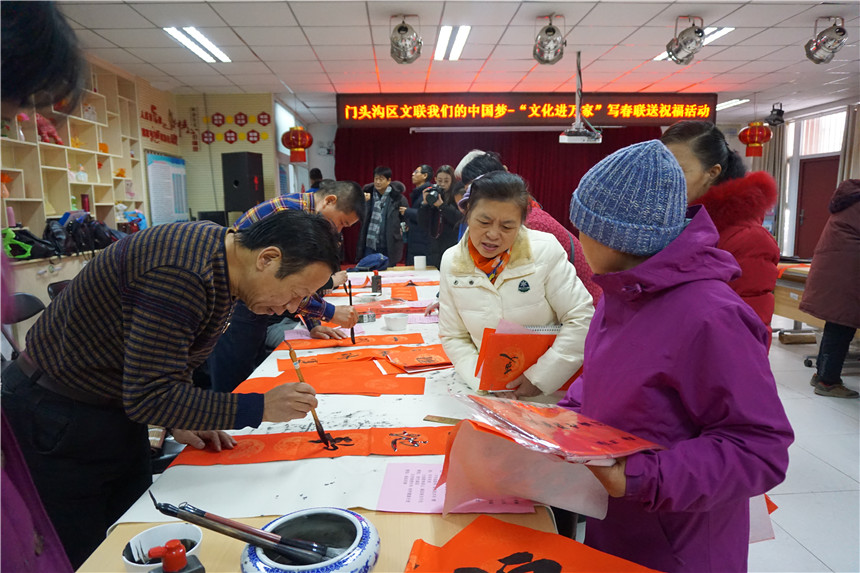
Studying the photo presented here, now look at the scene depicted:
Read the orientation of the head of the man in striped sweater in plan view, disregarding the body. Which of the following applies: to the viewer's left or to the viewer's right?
to the viewer's right

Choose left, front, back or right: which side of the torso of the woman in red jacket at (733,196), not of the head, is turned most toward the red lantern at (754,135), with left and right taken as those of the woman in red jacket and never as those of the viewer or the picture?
right

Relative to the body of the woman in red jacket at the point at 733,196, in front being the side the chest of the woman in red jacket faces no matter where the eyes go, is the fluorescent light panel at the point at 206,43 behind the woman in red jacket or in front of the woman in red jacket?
in front

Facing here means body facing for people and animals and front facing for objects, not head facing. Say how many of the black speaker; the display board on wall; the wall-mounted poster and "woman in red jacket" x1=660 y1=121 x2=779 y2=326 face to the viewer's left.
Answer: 1

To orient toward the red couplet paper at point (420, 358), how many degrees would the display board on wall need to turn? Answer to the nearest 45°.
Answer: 0° — it already faces it

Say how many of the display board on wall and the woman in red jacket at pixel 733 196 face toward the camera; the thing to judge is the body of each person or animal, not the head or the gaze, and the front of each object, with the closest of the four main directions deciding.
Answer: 1

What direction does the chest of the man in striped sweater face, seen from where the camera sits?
to the viewer's right

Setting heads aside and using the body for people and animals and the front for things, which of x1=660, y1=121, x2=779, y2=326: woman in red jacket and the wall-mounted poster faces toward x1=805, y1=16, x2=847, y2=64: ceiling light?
the wall-mounted poster

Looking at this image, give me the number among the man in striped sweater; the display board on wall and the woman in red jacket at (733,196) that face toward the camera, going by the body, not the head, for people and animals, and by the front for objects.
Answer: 1

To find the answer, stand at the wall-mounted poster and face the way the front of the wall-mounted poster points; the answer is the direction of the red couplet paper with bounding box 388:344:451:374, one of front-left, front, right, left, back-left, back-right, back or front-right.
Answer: front-right

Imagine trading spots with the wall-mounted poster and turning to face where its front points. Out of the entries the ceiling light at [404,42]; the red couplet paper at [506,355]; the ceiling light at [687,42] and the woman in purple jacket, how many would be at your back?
0

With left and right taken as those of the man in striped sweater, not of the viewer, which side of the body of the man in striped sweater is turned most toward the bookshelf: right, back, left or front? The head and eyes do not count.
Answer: left

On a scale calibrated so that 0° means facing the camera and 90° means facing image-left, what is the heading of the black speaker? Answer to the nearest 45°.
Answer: approximately 315°

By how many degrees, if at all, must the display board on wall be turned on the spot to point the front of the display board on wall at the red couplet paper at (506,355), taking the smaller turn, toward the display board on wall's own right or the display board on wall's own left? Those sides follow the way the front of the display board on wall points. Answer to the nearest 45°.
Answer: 0° — it already faces it
